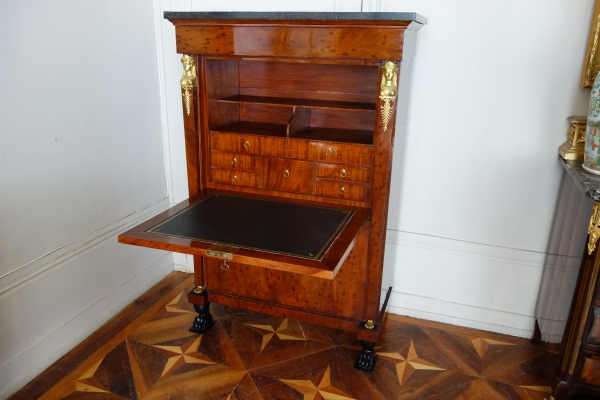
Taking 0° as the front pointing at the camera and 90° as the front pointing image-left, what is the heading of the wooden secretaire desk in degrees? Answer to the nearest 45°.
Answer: approximately 45°

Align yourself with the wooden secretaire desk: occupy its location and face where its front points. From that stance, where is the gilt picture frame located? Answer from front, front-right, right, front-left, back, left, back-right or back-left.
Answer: back-left
